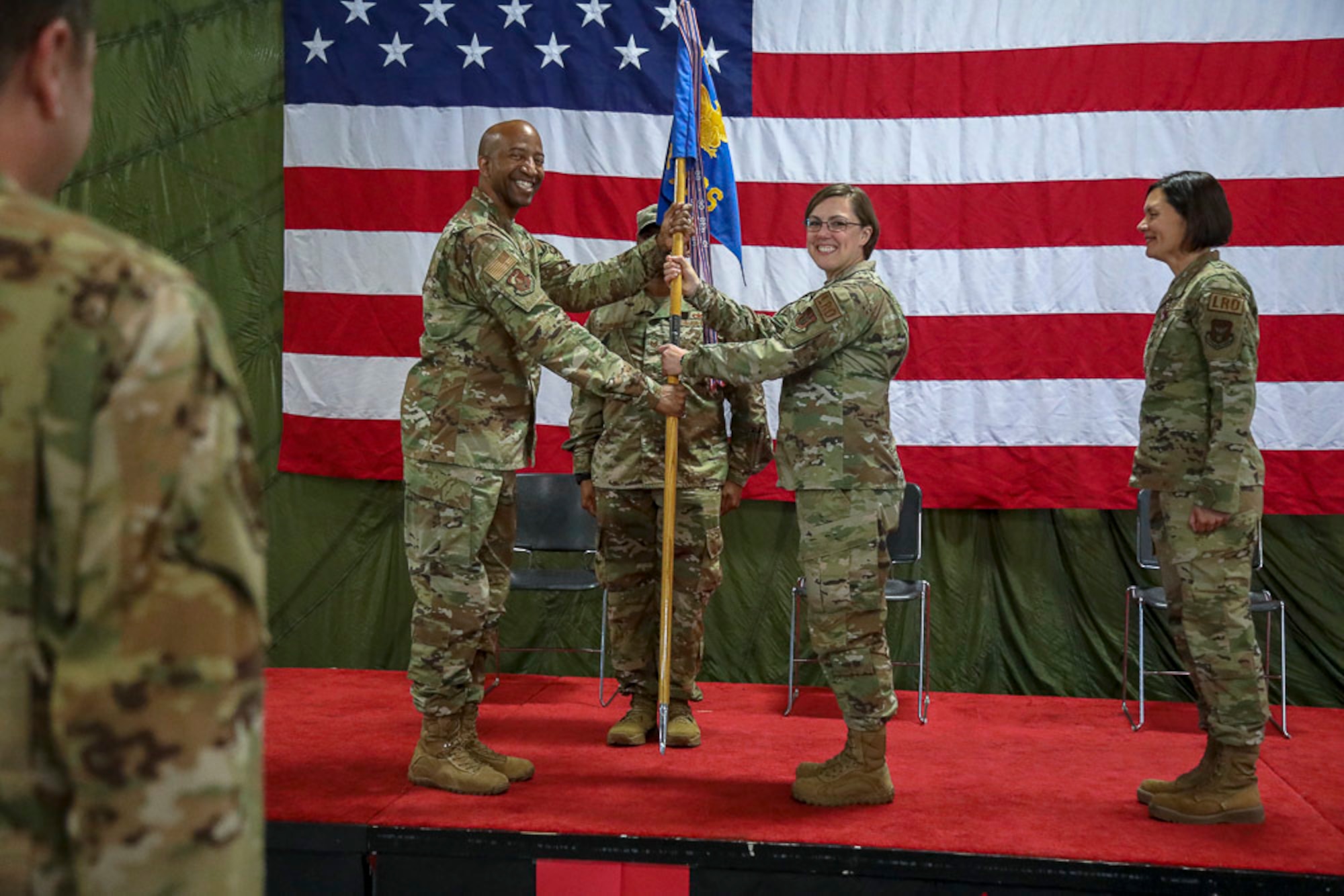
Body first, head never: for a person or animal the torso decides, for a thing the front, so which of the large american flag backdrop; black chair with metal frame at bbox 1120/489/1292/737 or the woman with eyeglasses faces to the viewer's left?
the woman with eyeglasses

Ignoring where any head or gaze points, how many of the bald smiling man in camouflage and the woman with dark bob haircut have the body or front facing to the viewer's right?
1

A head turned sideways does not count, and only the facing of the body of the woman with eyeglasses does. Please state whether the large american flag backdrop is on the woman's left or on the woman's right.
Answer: on the woman's right

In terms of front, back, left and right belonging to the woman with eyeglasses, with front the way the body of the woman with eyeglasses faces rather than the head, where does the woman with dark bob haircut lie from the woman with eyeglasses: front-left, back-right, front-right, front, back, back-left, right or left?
back

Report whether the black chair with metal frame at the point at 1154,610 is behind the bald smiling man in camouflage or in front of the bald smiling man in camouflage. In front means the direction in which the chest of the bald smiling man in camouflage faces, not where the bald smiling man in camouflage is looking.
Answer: in front

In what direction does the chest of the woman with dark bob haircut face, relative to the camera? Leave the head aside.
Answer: to the viewer's left

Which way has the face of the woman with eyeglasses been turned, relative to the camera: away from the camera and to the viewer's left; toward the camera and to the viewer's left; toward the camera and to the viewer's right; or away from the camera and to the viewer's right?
toward the camera and to the viewer's left

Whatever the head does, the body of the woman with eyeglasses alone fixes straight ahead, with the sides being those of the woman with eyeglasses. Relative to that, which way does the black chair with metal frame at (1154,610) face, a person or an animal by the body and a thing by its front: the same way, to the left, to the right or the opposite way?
to the left

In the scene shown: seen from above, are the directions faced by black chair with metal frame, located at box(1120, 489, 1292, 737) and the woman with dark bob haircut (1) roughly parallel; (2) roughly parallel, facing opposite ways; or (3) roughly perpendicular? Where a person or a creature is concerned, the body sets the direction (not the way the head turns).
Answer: roughly perpendicular

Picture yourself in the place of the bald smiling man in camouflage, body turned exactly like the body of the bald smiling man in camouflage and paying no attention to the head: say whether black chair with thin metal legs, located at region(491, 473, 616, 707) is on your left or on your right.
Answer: on your left

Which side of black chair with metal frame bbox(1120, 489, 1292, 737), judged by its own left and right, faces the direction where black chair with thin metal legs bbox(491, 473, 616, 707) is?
right

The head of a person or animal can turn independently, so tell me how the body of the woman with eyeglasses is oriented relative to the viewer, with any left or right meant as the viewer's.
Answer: facing to the left of the viewer

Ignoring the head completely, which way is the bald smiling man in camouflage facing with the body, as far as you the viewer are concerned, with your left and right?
facing to the right of the viewer

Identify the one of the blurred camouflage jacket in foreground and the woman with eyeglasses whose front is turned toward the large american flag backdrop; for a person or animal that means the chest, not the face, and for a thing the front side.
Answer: the blurred camouflage jacket in foreground
